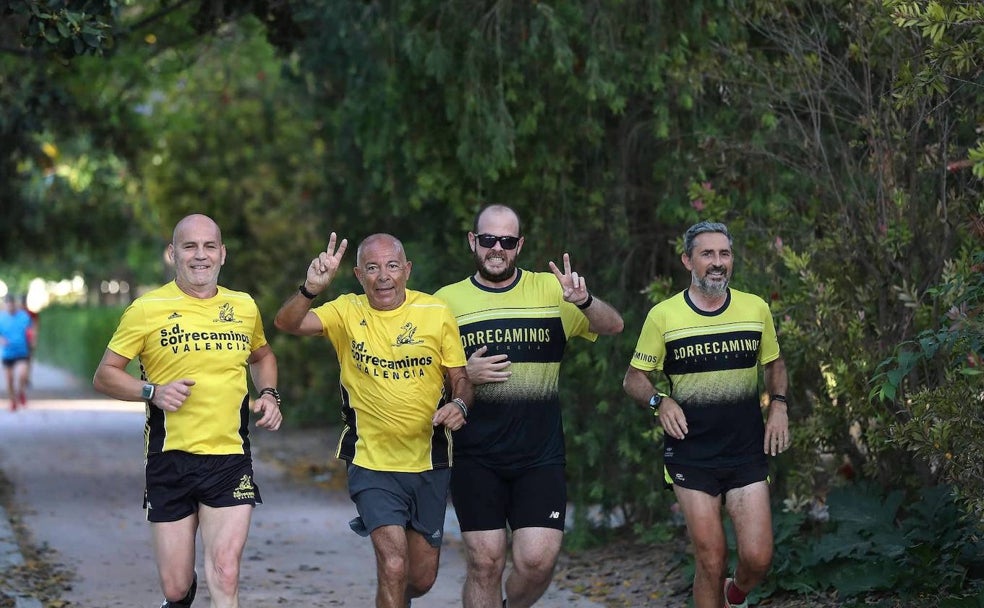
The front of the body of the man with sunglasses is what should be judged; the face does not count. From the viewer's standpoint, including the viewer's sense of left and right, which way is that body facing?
facing the viewer

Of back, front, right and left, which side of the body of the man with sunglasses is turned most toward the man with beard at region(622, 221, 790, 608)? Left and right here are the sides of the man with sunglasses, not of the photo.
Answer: left

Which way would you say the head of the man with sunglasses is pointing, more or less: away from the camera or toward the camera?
toward the camera
